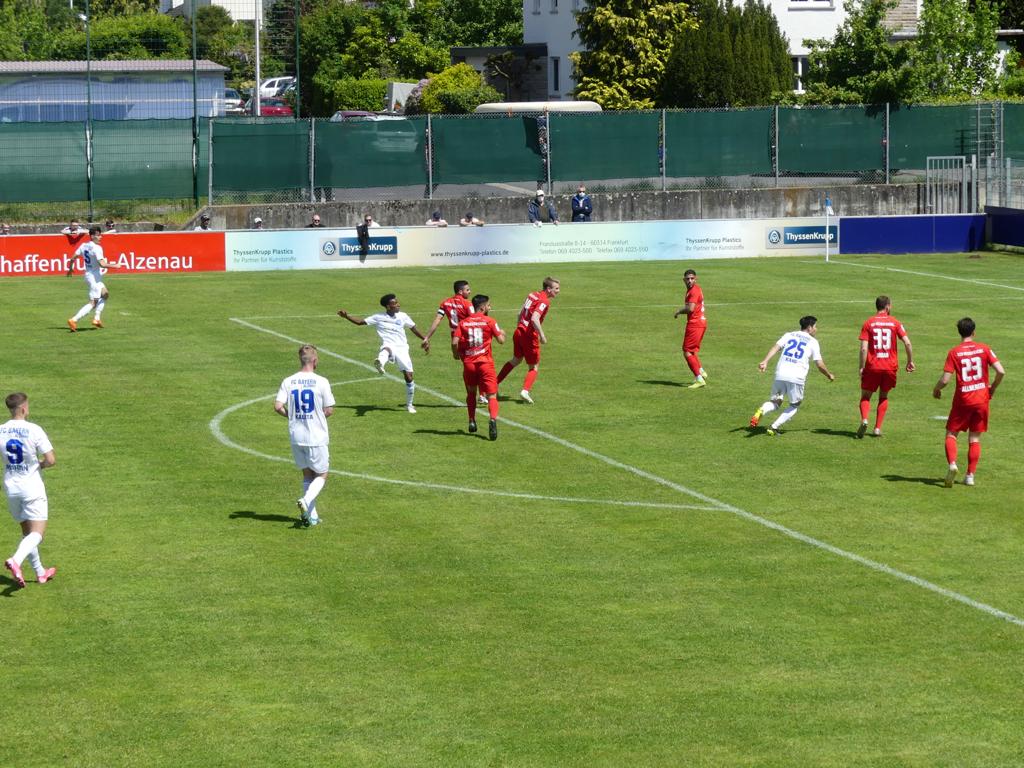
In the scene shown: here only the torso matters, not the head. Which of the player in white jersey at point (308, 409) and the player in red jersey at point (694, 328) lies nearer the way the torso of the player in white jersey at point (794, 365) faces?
the player in red jersey

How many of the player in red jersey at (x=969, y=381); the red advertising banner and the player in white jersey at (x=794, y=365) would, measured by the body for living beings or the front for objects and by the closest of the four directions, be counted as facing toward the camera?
1

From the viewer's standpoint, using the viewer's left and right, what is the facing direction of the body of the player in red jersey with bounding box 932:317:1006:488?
facing away from the viewer

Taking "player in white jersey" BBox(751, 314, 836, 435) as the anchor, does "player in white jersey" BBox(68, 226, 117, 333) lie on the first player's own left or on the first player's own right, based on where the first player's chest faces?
on the first player's own left

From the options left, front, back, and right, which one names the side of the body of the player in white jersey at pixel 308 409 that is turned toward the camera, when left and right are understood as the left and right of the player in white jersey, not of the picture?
back

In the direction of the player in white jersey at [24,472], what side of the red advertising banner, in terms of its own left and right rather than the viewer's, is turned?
front

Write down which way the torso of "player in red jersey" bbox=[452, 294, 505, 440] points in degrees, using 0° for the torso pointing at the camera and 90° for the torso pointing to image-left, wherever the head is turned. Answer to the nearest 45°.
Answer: approximately 180°

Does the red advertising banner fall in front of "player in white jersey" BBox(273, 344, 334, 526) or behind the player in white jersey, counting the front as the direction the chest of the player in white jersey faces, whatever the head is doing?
in front

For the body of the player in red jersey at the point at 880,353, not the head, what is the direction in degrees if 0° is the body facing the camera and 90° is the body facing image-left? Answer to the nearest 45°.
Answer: approximately 180°

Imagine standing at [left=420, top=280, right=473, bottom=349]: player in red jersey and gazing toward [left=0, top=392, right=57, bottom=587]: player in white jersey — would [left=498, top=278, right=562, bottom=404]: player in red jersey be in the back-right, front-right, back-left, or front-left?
back-left

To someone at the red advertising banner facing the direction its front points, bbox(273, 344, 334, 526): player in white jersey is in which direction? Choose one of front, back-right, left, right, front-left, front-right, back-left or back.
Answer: front

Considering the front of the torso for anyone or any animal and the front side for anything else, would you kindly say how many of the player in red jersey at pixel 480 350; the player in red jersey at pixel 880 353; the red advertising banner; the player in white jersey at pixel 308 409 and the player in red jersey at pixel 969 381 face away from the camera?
4
